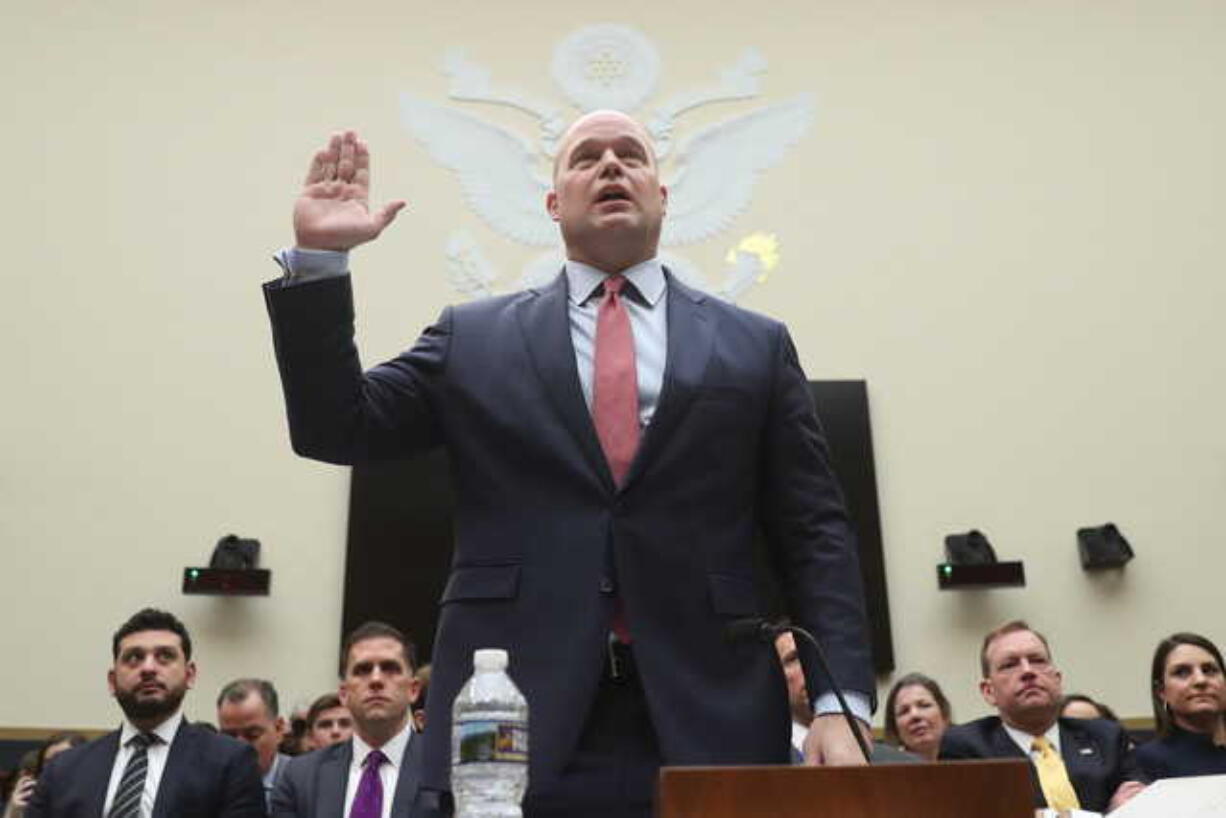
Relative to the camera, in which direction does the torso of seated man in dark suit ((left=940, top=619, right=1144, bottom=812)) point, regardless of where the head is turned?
toward the camera

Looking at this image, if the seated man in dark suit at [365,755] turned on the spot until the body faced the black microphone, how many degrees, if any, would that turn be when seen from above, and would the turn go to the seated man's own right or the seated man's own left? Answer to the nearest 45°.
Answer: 0° — they already face it

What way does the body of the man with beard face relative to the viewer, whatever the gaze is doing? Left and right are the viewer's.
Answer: facing the viewer

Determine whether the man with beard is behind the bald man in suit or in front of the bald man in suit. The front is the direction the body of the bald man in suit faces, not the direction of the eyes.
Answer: behind

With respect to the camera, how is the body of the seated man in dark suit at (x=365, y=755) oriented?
toward the camera

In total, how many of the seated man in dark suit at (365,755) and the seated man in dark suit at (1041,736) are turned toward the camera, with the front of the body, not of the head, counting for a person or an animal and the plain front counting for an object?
2

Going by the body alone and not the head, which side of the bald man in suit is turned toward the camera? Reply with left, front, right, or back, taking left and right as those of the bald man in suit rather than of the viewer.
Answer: front

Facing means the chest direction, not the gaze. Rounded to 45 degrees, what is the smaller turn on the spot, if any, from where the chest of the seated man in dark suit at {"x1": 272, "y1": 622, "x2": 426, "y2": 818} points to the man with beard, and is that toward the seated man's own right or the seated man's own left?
approximately 90° to the seated man's own right

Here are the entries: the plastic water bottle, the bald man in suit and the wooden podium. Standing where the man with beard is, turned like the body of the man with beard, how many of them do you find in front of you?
3

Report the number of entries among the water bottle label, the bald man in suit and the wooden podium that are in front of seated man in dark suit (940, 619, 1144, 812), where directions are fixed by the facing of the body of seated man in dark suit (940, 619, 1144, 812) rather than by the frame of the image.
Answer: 3

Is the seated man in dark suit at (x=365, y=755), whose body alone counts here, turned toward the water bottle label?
yes
